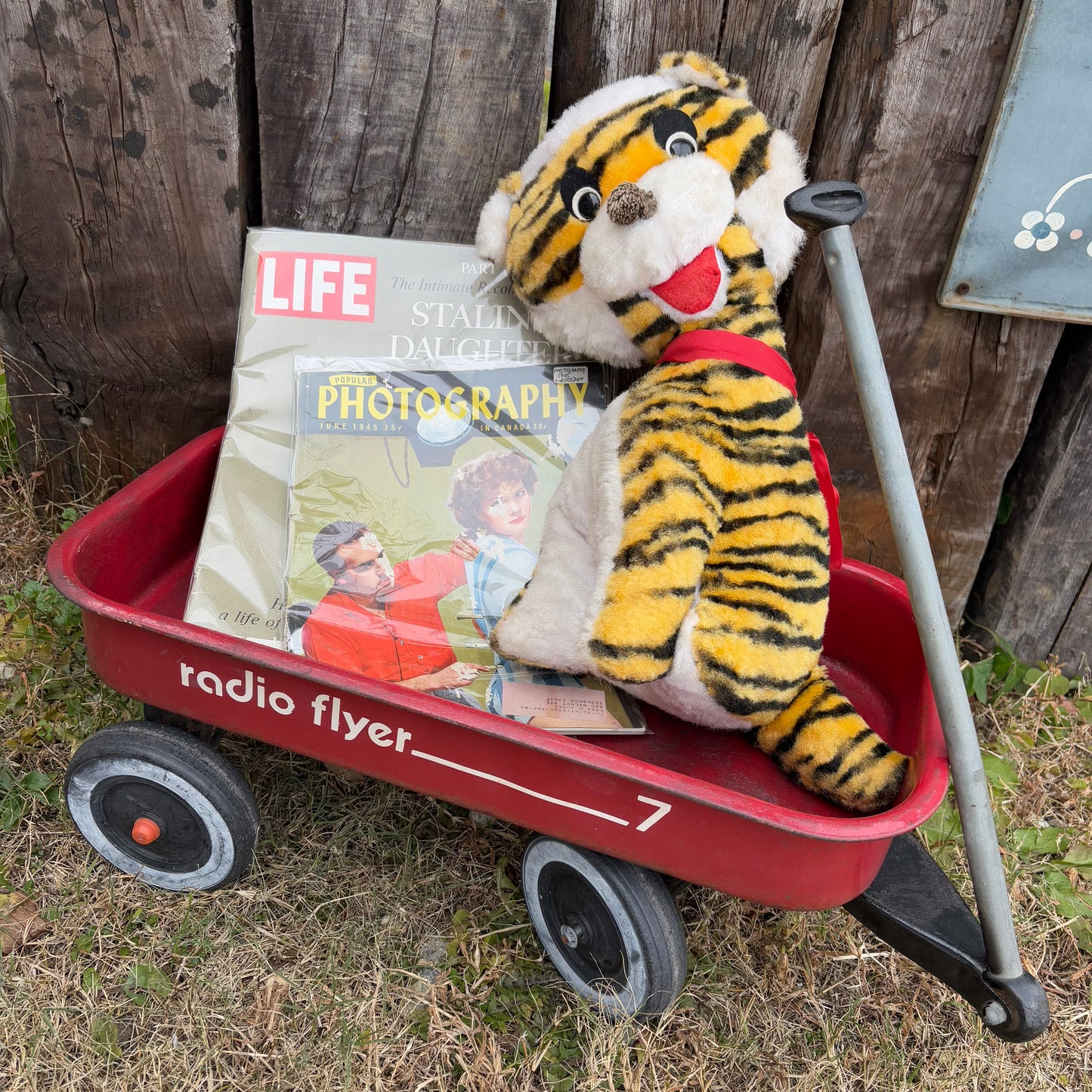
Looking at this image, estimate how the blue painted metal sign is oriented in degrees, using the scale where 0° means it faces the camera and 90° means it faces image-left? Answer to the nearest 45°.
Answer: approximately 0°

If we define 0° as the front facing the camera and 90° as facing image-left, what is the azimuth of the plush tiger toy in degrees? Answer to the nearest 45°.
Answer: approximately 45°

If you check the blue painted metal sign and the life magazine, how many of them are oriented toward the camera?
2

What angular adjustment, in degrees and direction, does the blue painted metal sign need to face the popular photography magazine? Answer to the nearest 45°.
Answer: approximately 45° to its right

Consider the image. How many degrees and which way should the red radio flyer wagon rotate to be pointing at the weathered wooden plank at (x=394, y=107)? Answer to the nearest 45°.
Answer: approximately 180°

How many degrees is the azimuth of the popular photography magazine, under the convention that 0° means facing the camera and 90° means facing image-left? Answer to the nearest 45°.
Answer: approximately 0°

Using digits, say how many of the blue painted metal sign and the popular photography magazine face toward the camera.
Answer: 2

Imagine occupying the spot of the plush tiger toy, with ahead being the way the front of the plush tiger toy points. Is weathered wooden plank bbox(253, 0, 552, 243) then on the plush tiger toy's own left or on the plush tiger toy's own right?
on the plush tiger toy's own right
